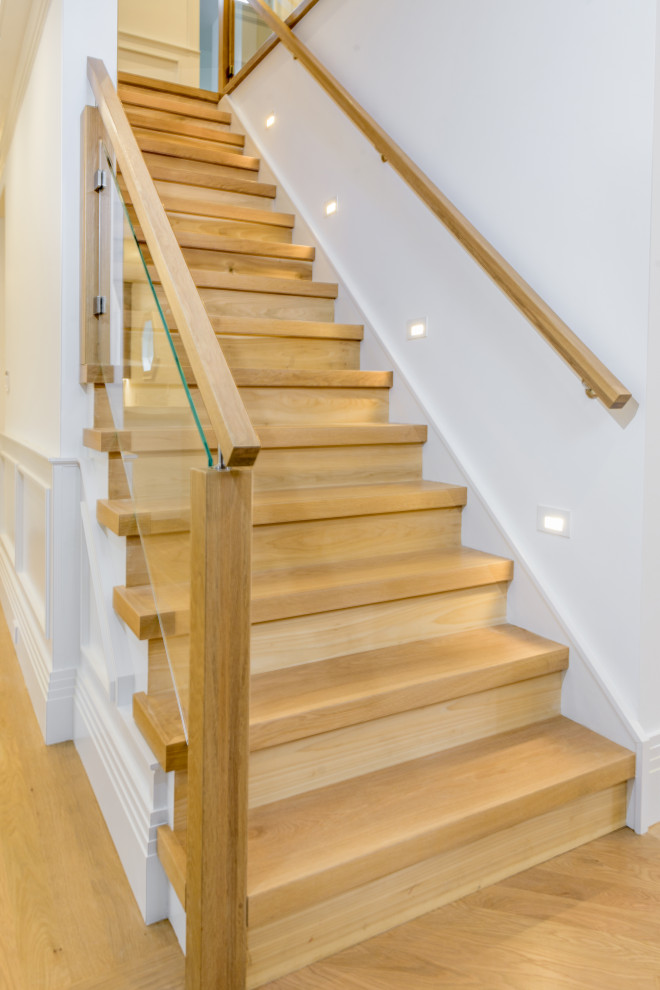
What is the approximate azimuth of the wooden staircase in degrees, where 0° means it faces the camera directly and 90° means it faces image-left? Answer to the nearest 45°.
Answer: approximately 315°

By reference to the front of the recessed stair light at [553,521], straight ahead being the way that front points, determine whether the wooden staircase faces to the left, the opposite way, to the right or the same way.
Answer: to the left

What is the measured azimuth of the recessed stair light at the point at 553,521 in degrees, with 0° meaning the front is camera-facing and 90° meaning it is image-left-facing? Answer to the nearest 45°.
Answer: approximately 45°
